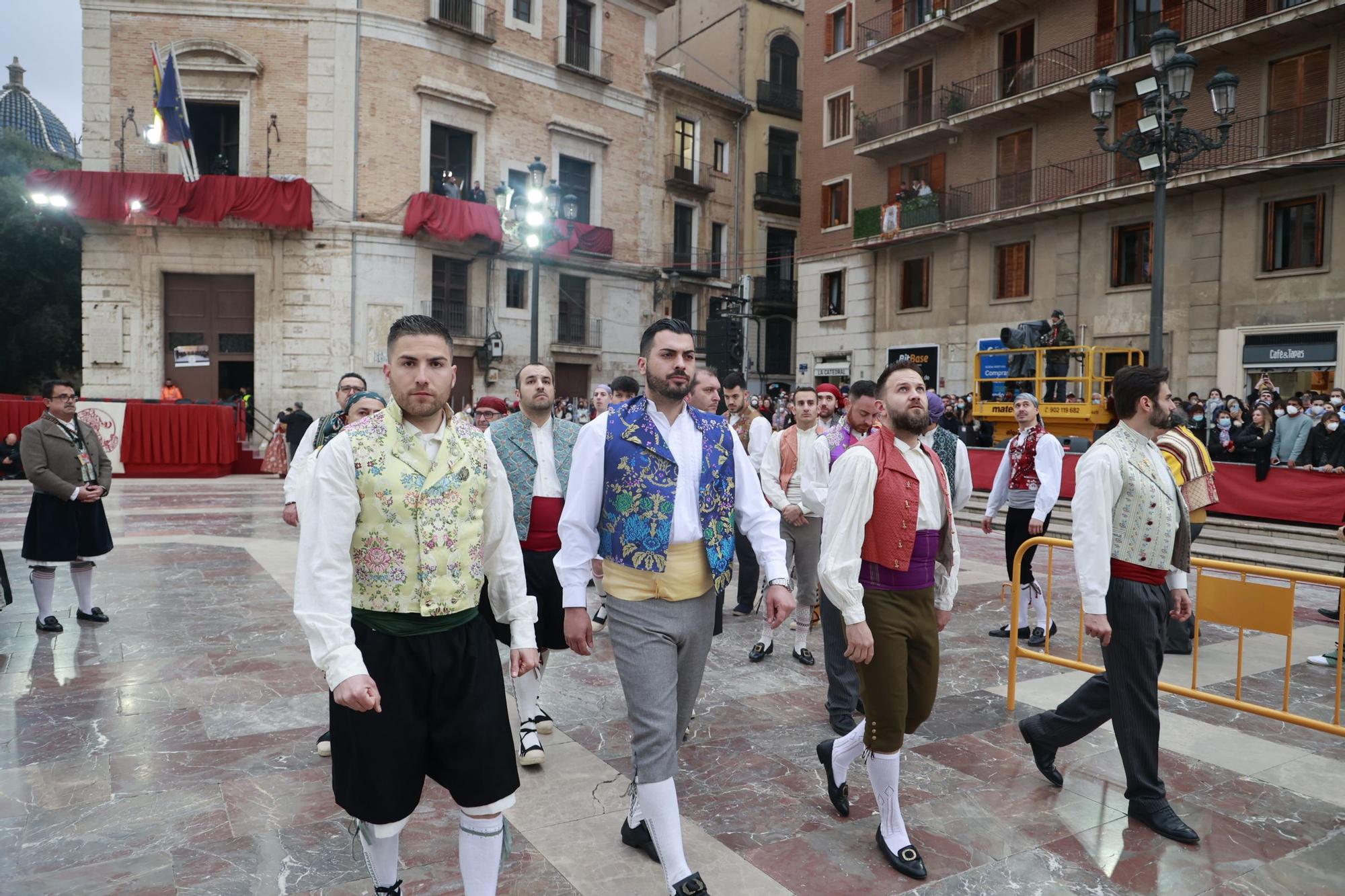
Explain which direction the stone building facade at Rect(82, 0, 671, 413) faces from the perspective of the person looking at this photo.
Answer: facing the viewer

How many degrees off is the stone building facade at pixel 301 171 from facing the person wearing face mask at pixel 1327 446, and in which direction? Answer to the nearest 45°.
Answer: approximately 45° to its left

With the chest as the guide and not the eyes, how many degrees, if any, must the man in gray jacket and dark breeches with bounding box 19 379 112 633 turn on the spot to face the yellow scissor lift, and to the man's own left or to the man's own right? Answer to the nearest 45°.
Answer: approximately 45° to the man's own left

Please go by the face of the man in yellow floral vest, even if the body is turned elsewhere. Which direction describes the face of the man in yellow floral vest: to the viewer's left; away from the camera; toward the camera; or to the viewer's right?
toward the camera

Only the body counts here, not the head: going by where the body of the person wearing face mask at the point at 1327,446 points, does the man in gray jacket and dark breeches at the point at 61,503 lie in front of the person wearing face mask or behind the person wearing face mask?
in front

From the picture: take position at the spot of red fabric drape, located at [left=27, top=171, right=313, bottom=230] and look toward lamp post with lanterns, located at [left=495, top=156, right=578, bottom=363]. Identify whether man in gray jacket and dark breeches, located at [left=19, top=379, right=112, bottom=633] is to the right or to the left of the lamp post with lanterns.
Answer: right

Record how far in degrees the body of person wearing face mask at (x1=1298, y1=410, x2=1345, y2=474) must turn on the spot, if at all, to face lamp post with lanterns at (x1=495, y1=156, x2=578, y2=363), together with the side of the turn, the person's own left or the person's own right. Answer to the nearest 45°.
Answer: approximately 90° to the person's own right

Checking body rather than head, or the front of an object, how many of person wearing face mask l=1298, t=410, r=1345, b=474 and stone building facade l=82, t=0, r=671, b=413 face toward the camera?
2

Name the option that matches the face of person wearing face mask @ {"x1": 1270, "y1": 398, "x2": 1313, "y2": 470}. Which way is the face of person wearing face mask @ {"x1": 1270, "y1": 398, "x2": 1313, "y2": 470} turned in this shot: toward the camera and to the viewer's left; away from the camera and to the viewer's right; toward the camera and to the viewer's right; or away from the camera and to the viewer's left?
toward the camera and to the viewer's left

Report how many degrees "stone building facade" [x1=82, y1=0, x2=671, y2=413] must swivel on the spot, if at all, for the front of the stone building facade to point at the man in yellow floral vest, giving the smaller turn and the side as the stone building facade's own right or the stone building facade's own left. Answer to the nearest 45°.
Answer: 0° — it already faces them

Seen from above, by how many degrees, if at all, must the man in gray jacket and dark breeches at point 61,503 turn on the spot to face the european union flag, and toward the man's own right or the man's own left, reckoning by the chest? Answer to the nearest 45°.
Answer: approximately 135° to the man's own left

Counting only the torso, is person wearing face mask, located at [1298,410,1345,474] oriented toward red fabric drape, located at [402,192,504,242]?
no

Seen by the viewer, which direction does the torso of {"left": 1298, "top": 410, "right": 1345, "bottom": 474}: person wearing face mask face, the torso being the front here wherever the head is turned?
toward the camera

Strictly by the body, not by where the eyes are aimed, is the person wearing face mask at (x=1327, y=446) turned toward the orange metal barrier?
yes

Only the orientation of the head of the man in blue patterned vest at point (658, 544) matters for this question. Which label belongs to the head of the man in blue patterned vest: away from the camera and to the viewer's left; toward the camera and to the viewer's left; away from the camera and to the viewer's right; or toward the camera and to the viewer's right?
toward the camera and to the viewer's right

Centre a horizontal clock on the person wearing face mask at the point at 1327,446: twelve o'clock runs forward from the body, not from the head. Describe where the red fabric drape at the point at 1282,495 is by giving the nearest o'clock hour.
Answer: The red fabric drape is roughly at 1 o'clock from the person wearing face mask.
